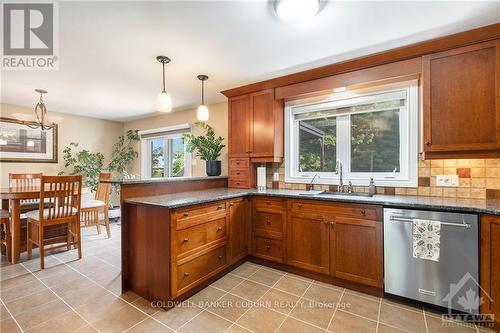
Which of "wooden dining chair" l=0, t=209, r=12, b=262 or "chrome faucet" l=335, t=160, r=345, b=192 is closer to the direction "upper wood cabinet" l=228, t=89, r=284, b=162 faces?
the wooden dining chair

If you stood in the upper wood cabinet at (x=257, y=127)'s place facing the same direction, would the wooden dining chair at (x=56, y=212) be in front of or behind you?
in front

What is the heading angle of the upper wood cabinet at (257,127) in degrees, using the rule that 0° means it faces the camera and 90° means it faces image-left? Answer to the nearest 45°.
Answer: approximately 45°

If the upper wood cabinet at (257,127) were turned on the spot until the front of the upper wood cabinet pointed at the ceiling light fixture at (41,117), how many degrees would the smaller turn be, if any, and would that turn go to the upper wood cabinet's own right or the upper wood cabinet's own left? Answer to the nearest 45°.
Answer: approximately 45° to the upper wood cabinet's own right

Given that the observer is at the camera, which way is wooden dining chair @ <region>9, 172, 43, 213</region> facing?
facing the viewer

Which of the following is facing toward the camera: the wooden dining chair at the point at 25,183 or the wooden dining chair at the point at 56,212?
the wooden dining chair at the point at 25,183

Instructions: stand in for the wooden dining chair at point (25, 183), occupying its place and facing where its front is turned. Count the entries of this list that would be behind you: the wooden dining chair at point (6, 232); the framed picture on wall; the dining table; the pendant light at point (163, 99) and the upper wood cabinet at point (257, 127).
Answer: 1

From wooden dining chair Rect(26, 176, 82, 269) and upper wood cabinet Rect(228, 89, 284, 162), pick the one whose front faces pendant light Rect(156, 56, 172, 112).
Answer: the upper wood cabinet

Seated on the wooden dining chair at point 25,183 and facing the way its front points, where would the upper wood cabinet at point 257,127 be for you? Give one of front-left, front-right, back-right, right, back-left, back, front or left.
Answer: front-left

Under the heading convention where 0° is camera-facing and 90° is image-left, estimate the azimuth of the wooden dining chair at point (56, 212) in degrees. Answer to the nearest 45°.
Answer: approximately 135°

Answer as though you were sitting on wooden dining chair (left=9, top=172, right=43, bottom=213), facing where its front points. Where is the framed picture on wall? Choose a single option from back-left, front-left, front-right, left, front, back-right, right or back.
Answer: back

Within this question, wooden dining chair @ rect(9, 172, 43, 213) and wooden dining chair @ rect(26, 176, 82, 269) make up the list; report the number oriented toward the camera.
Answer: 1
